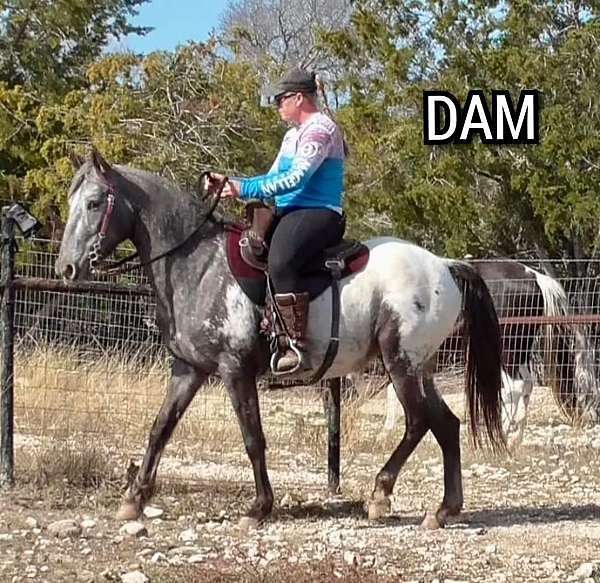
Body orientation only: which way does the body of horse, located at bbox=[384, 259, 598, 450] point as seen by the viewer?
to the viewer's left

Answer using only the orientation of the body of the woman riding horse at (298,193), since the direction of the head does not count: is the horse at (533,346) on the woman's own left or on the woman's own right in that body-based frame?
on the woman's own right

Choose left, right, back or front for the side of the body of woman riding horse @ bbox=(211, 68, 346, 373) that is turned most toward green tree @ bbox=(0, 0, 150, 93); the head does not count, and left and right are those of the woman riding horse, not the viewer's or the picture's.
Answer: right

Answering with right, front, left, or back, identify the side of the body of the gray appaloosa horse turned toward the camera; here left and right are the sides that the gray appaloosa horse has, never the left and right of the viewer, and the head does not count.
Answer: left

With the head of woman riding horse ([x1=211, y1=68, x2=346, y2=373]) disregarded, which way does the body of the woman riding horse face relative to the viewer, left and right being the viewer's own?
facing to the left of the viewer

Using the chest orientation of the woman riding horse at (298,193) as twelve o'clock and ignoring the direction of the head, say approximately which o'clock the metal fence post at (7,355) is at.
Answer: The metal fence post is roughly at 1 o'clock from the woman riding horse.

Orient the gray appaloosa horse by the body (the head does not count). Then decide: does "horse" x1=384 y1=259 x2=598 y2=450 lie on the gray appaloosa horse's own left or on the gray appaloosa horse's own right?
on the gray appaloosa horse's own right

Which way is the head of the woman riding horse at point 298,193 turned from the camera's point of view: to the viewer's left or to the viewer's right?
to the viewer's left

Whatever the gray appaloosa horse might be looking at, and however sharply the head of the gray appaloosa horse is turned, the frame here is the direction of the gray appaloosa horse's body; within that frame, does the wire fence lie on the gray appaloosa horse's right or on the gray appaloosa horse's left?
on the gray appaloosa horse's right

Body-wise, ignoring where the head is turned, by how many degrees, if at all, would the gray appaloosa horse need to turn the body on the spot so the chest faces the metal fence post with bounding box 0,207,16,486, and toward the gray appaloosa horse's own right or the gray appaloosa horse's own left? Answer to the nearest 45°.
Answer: approximately 45° to the gray appaloosa horse's own right

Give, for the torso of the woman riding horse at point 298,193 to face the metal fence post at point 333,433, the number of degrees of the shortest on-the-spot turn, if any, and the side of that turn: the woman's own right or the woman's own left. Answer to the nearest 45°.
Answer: approximately 90° to the woman's own right
